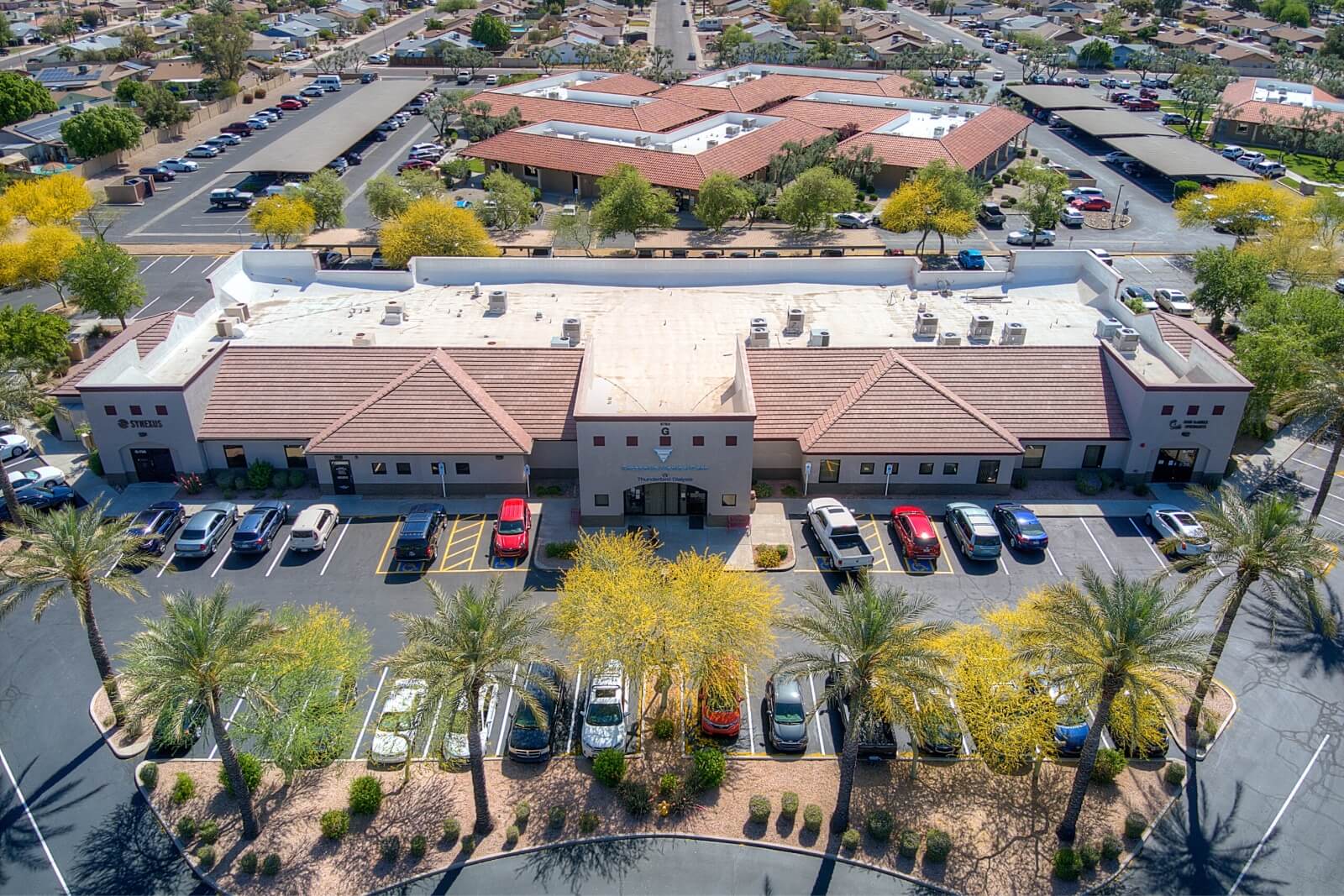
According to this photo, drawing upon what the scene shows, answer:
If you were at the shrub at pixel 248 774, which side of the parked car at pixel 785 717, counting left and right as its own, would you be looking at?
right

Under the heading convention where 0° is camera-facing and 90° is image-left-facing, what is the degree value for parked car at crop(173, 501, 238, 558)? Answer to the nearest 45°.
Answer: approximately 225°

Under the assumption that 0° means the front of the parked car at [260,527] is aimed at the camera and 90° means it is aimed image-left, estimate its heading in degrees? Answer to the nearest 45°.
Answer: approximately 225°

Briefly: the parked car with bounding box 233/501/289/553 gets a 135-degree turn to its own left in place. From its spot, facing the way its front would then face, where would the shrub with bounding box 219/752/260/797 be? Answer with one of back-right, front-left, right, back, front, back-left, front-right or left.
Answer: left

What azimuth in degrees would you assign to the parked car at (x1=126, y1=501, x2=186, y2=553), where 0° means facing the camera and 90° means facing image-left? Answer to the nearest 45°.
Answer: approximately 225°

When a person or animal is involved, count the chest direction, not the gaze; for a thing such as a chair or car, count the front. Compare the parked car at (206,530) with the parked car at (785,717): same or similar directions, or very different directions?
very different directions

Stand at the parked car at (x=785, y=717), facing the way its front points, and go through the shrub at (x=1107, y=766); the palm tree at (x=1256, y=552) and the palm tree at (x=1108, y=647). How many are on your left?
3

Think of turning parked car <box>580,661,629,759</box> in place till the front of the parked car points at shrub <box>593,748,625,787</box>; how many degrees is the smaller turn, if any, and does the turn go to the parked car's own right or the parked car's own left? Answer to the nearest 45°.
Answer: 0° — it already faces it

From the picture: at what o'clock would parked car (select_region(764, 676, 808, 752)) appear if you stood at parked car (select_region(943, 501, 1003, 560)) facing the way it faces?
parked car (select_region(764, 676, 808, 752)) is roughly at 8 o'clock from parked car (select_region(943, 501, 1003, 560)).

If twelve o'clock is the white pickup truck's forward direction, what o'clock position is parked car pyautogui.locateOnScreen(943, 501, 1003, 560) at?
The parked car is roughly at 4 o'clock from the white pickup truck.

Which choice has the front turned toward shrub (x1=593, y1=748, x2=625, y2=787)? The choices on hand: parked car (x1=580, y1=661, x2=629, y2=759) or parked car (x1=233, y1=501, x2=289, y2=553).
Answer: parked car (x1=580, y1=661, x2=629, y2=759)

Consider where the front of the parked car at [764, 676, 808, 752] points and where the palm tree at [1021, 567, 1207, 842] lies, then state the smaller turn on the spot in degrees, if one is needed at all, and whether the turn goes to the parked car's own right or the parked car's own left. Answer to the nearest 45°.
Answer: approximately 90° to the parked car's own left

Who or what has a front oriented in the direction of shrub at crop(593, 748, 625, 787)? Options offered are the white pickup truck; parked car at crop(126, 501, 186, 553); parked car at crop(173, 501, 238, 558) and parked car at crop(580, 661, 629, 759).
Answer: parked car at crop(580, 661, 629, 759)

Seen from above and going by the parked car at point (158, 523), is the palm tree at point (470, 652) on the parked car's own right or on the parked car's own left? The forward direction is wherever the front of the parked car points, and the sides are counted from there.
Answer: on the parked car's own right

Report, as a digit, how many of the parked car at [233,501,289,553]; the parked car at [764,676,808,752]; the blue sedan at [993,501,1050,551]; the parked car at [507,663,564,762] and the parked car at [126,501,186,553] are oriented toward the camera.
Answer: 2

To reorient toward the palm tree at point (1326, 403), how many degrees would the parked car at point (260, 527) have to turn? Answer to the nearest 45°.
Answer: approximately 90° to its right

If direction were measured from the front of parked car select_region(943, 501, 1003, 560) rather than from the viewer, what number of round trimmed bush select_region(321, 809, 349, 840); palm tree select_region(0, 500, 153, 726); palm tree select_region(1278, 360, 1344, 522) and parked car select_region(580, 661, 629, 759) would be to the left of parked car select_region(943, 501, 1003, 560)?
3

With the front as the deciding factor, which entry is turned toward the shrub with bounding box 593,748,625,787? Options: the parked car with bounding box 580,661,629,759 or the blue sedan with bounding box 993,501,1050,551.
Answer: the parked car

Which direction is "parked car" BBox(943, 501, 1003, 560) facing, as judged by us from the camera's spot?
facing away from the viewer and to the left of the viewer
